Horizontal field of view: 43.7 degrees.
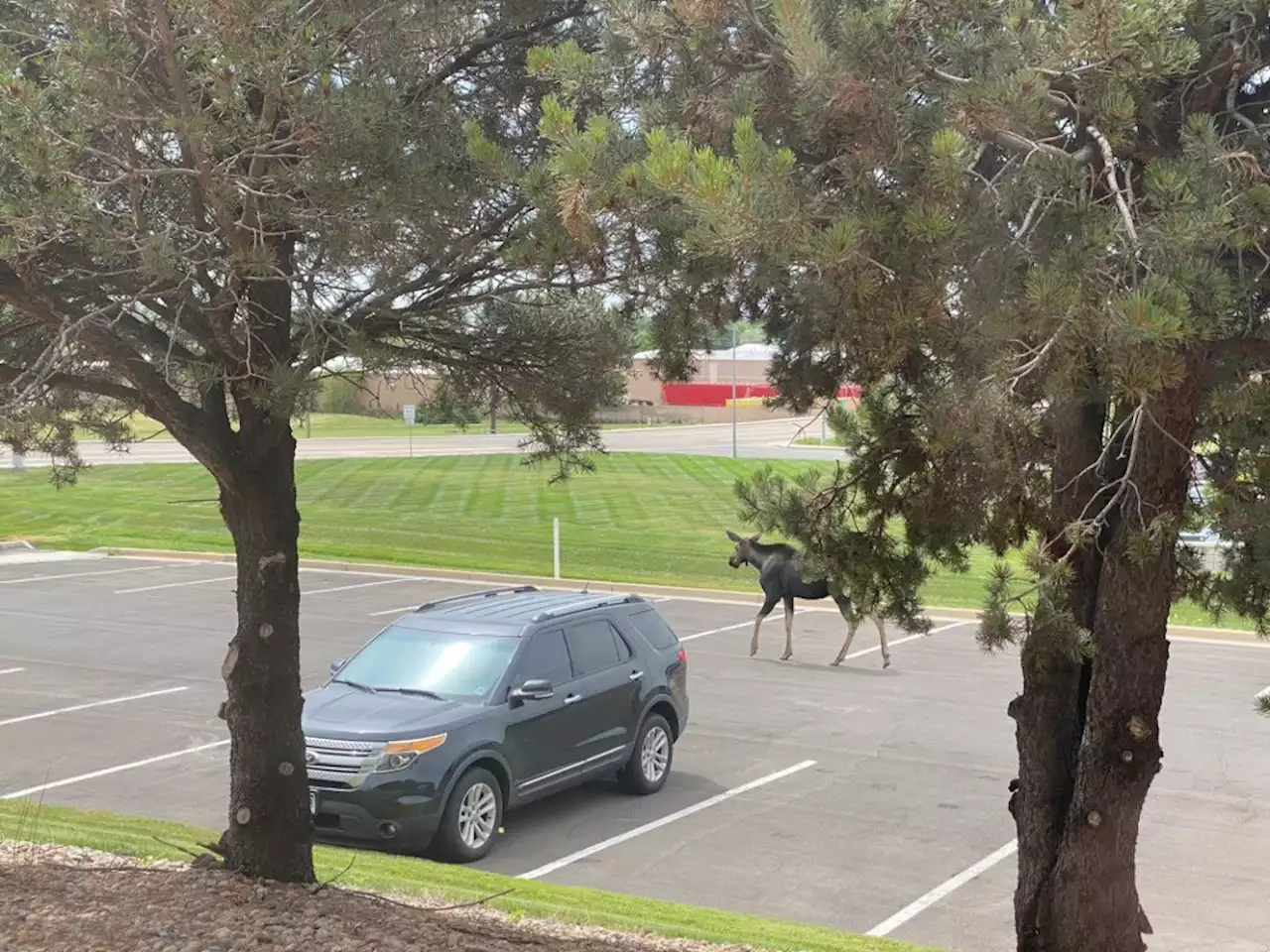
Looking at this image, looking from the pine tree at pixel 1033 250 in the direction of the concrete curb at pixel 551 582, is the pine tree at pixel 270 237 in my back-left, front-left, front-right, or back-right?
front-left

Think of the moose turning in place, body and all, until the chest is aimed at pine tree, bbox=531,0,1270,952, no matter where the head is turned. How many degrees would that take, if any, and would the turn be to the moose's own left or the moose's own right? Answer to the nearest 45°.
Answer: approximately 90° to the moose's own left

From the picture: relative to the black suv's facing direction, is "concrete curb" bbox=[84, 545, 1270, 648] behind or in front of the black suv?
behind

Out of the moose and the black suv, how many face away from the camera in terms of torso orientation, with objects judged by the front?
0

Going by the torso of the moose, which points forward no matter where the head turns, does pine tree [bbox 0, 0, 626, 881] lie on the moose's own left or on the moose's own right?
on the moose's own left

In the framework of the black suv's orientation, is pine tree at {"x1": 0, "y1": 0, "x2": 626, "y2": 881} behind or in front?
in front

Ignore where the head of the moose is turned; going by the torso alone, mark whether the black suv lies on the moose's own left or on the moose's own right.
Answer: on the moose's own left

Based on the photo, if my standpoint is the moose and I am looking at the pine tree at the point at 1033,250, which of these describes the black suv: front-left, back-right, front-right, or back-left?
front-right

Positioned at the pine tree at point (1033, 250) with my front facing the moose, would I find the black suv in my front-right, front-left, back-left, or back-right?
front-left

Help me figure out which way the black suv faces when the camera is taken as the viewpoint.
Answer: facing the viewer and to the left of the viewer

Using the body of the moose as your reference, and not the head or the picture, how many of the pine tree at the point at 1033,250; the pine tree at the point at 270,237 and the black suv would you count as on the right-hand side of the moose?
0

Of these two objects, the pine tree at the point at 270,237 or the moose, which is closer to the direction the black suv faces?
the pine tree

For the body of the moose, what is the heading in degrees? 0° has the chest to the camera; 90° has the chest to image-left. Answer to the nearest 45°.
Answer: approximately 90°

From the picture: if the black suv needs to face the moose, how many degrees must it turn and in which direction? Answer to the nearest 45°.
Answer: approximately 180°

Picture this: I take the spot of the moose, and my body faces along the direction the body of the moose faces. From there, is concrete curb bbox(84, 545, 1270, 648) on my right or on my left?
on my right
